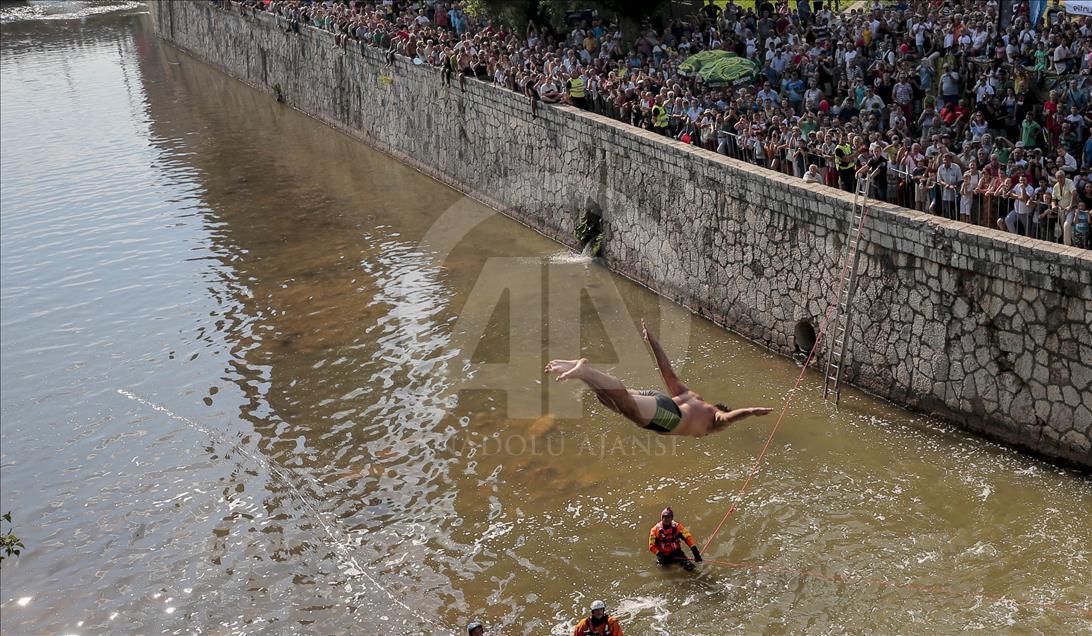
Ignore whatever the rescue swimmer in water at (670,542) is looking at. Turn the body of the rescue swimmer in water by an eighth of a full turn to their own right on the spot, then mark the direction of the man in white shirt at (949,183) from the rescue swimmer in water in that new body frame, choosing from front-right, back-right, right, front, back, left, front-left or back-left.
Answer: back

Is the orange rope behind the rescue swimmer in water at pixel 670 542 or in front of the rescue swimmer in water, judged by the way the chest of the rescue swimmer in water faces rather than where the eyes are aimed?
behind

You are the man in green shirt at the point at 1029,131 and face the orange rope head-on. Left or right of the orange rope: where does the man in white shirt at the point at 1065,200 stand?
left

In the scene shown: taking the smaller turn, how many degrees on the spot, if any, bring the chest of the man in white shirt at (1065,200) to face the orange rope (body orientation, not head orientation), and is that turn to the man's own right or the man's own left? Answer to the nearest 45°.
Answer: approximately 45° to the man's own right

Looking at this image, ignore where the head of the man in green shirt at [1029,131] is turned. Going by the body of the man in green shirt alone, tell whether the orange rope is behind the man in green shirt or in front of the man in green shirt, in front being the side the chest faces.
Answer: in front

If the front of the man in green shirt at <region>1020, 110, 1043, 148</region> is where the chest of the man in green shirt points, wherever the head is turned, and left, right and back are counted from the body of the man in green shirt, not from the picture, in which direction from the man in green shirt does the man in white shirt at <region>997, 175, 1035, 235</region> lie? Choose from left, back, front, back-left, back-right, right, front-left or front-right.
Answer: front-left

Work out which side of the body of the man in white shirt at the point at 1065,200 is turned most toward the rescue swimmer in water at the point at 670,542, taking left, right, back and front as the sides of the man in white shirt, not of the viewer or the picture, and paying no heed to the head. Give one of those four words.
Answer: front

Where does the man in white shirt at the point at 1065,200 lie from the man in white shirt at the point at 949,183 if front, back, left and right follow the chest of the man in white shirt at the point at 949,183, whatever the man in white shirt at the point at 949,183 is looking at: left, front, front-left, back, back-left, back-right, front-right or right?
left

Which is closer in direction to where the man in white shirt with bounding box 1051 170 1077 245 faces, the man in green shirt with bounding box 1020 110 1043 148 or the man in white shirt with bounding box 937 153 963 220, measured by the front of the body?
the man in white shirt
